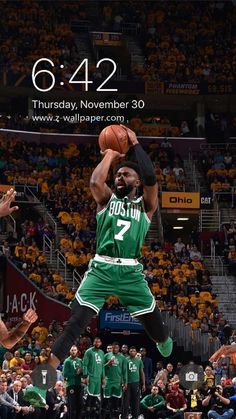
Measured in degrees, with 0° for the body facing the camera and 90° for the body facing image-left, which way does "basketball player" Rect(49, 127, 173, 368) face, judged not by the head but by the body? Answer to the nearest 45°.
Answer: approximately 0°

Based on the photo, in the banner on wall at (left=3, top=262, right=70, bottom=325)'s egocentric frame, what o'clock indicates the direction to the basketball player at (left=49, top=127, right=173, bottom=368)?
The basketball player is roughly at 12 o'clock from the banner on wall.

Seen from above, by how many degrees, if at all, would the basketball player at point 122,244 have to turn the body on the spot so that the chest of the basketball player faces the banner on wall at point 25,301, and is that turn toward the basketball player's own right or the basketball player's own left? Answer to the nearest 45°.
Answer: approximately 180°

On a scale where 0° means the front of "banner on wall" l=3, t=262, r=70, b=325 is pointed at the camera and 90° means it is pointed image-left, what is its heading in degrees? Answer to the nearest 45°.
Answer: approximately 0°

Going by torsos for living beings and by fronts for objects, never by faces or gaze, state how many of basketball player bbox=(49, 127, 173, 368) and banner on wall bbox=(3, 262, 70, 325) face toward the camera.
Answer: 2

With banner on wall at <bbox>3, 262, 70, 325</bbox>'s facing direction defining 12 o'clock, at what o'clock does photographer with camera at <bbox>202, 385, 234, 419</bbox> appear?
The photographer with camera is roughly at 11 o'clock from the banner on wall.
